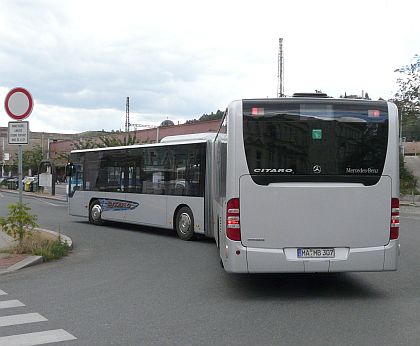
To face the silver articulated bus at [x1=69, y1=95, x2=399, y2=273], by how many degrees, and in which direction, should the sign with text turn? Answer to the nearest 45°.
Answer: approximately 45° to its left

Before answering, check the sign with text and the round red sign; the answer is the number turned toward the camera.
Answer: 2

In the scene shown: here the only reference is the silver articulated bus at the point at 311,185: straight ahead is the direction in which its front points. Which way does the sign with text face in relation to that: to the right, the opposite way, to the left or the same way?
the opposite way

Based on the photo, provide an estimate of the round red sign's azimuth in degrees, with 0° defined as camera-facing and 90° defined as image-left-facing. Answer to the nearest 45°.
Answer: approximately 0°

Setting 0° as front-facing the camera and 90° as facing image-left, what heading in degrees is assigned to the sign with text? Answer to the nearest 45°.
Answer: approximately 0°
